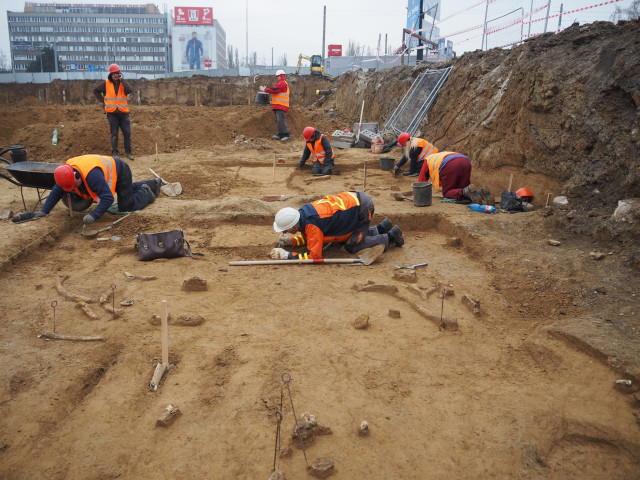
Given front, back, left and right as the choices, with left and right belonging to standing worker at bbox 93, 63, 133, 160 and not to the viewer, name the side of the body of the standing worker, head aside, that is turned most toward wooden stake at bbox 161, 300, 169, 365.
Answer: front

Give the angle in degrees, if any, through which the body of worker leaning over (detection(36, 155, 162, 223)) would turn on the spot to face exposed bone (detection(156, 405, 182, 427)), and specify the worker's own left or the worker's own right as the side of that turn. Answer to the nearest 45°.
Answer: approximately 45° to the worker's own left

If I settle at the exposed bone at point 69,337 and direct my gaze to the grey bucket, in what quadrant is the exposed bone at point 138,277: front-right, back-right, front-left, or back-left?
front-left

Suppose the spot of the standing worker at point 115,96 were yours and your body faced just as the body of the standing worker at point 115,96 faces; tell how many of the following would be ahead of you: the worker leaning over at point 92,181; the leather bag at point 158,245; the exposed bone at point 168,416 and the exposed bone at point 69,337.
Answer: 4

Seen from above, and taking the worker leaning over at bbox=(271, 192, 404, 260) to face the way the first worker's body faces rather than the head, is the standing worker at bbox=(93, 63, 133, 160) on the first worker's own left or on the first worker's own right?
on the first worker's own right

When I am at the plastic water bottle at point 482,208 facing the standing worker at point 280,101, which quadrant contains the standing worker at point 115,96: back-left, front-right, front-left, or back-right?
front-left

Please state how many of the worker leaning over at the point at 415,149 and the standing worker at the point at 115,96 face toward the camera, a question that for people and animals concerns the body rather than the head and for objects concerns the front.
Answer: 1

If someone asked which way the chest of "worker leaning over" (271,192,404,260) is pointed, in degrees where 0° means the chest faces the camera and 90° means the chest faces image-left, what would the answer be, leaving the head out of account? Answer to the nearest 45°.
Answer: approximately 90°

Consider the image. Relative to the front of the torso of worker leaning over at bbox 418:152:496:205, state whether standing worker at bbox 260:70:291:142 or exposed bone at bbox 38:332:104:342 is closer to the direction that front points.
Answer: the standing worker

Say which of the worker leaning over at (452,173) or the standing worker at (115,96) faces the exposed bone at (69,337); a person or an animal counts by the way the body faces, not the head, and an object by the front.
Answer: the standing worker

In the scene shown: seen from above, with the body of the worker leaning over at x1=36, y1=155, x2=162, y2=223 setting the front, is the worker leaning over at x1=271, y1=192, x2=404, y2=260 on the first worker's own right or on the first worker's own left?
on the first worker's own left

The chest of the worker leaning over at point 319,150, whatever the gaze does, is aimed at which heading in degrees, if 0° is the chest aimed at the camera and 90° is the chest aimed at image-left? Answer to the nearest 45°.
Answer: approximately 45°

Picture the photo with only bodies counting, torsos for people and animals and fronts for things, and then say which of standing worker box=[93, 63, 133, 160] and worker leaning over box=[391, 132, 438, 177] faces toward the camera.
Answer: the standing worker

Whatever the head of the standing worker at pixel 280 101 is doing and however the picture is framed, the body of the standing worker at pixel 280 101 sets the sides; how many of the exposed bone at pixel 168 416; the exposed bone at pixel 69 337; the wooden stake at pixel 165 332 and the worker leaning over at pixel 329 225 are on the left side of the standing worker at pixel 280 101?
4

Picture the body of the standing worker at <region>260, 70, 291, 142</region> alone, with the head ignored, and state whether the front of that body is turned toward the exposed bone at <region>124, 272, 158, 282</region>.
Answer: no

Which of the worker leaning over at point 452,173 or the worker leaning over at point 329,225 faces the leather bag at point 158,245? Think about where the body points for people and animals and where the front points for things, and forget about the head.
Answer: the worker leaning over at point 329,225

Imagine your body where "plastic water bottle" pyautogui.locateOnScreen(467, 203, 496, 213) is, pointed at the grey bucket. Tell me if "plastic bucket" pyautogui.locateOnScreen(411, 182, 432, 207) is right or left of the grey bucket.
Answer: left

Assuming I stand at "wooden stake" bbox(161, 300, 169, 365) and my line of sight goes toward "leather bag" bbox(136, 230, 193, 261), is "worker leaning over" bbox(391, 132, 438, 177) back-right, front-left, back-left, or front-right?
front-right

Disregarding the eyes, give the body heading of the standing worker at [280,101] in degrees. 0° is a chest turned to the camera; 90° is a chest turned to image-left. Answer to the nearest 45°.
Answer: approximately 90°

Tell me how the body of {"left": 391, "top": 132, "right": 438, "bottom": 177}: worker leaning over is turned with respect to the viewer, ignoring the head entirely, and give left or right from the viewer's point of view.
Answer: facing to the left of the viewer
